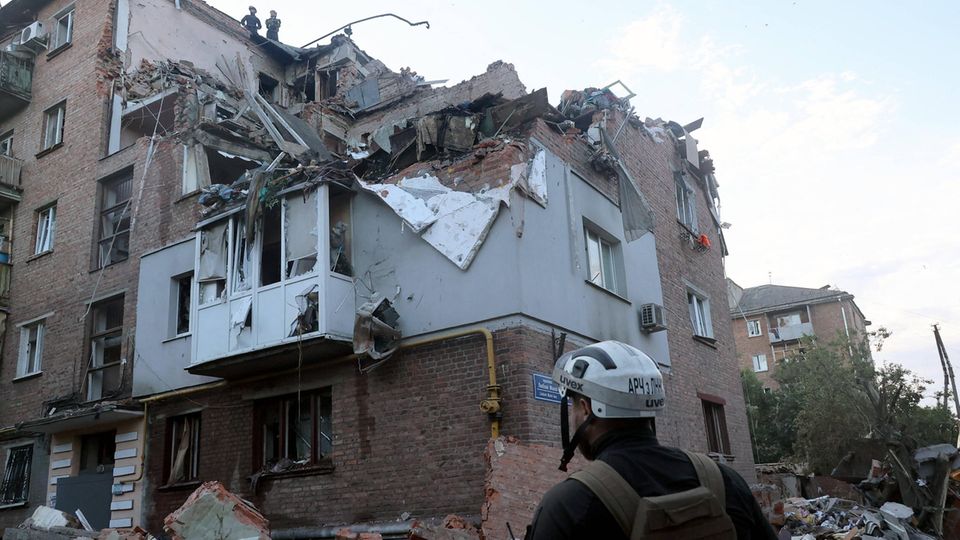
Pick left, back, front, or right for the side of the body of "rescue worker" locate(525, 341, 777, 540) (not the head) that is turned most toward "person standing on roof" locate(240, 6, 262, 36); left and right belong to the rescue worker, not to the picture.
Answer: front

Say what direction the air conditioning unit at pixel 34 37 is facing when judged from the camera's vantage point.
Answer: facing the viewer and to the left of the viewer

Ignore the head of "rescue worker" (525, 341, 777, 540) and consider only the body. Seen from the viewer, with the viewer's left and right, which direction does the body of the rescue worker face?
facing away from the viewer and to the left of the viewer

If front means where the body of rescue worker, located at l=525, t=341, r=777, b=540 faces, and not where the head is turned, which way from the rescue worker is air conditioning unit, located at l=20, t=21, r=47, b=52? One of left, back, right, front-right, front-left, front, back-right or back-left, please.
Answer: front

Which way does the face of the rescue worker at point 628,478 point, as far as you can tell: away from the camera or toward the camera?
away from the camera

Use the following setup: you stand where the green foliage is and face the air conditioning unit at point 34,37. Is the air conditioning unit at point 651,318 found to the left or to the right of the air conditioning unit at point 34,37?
left

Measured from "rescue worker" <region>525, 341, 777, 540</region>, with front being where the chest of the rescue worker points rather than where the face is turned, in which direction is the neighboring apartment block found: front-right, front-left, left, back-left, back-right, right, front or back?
front-right

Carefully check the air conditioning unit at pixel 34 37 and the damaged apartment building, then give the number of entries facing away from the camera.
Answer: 0

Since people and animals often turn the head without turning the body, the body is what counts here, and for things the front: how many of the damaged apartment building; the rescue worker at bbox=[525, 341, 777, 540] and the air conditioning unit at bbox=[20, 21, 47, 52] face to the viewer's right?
0

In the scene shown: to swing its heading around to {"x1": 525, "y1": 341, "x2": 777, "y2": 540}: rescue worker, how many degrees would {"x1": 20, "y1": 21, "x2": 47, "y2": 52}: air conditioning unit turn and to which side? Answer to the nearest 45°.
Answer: approximately 45° to its left
